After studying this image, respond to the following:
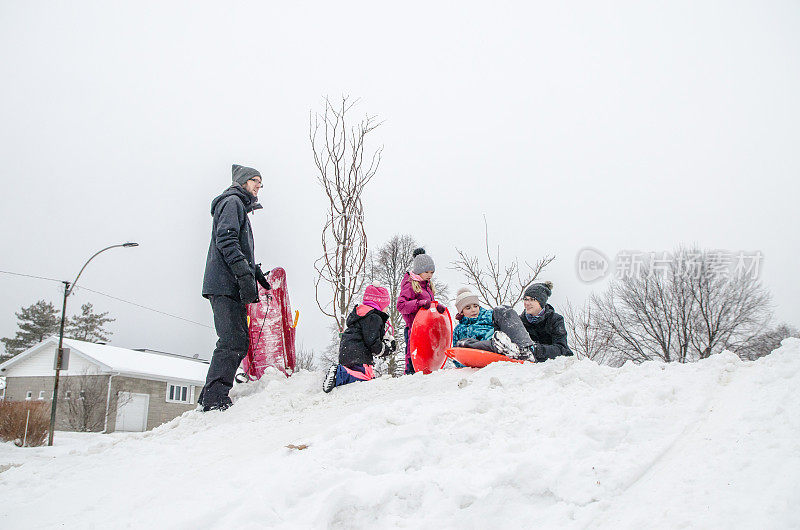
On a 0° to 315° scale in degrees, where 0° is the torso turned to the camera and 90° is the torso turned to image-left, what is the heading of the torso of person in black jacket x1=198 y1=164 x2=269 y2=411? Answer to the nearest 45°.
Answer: approximately 270°

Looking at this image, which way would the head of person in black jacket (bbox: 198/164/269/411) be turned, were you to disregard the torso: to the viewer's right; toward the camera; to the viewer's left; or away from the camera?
to the viewer's right

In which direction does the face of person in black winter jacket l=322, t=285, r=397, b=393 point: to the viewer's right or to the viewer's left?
to the viewer's right

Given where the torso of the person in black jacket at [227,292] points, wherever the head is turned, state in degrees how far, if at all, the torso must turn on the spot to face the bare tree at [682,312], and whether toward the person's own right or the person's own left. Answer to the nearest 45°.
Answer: approximately 45° to the person's own left

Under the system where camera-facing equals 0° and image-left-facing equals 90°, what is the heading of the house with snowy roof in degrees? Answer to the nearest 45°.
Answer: approximately 315°
